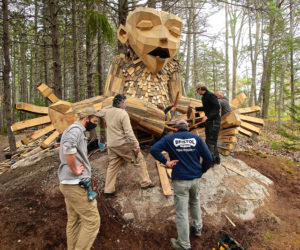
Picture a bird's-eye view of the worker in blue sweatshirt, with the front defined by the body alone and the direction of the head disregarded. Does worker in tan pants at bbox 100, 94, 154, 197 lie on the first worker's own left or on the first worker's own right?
on the first worker's own left

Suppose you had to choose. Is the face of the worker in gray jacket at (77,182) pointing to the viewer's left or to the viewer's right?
to the viewer's right

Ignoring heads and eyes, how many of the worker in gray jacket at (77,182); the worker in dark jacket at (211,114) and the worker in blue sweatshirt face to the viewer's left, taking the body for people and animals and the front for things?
1

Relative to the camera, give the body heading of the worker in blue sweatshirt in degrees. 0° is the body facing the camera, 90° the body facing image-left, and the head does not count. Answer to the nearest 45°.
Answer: approximately 180°

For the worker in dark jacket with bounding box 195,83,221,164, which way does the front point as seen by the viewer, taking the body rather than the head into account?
to the viewer's left

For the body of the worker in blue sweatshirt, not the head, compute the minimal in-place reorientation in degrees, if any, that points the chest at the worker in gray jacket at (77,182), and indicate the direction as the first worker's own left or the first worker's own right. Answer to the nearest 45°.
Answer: approximately 135° to the first worker's own left

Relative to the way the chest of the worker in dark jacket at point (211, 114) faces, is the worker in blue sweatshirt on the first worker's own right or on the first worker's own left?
on the first worker's own left

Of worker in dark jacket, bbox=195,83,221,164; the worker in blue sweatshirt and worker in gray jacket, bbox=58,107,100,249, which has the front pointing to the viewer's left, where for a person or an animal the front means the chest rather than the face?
the worker in dark jacket

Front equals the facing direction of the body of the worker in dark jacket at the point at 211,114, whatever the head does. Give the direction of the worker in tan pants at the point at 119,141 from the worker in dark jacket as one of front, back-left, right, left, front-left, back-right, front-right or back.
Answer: front-left

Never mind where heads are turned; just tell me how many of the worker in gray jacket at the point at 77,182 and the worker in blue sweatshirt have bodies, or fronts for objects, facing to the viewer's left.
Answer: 0
